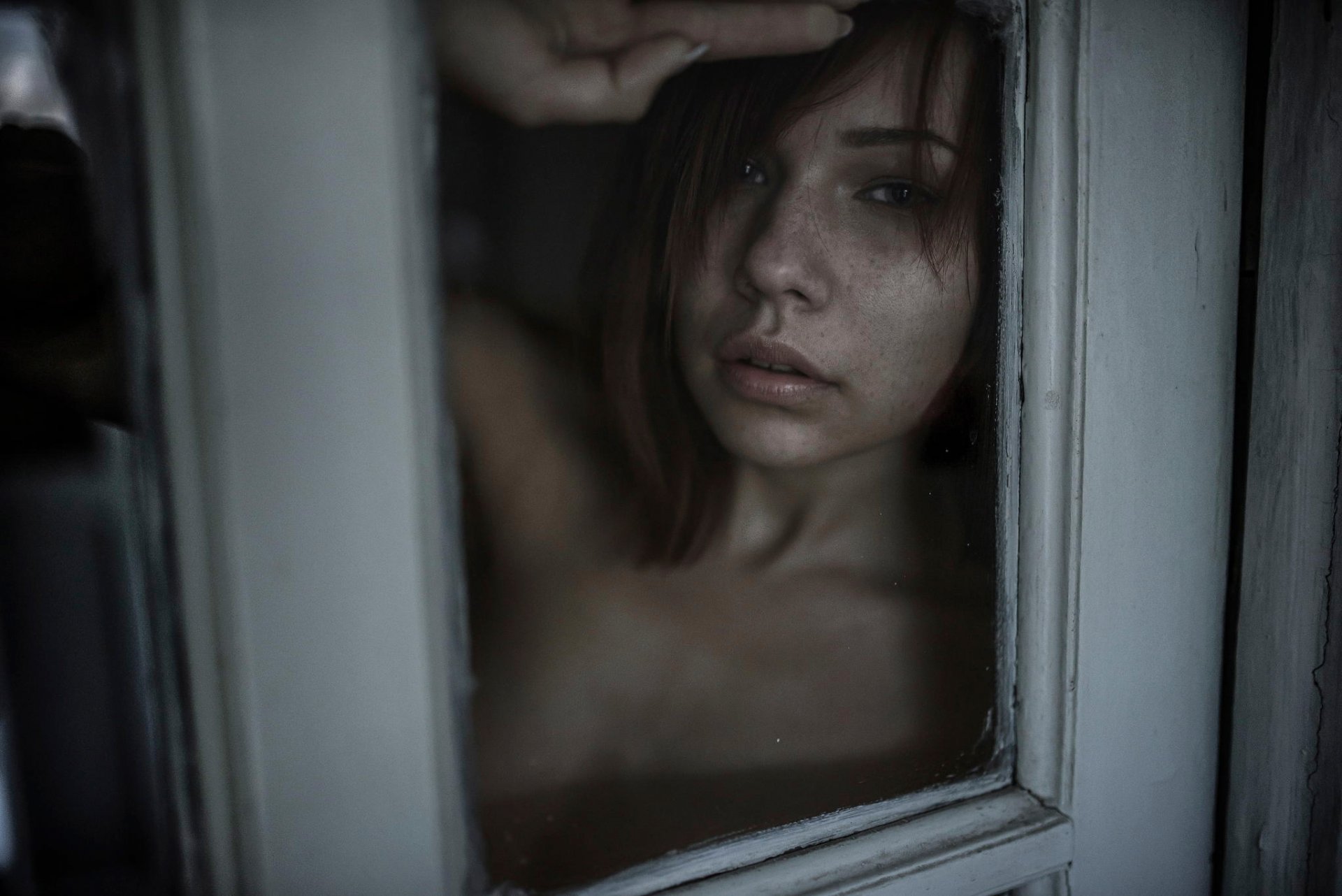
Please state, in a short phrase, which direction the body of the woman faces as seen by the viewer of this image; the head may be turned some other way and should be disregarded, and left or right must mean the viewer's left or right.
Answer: facing the viewer
